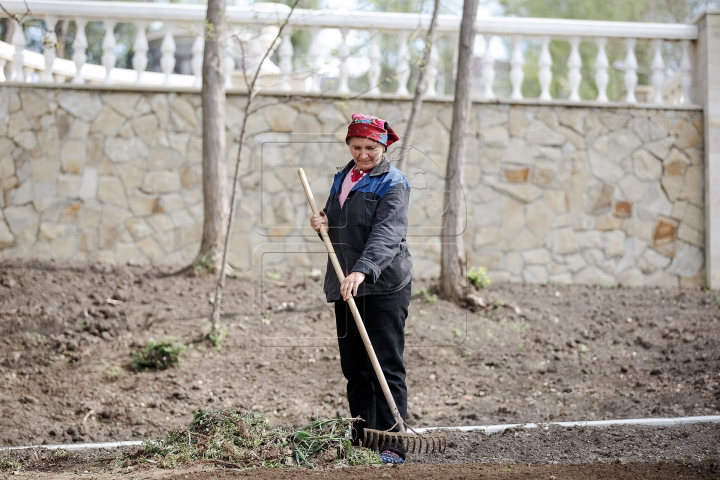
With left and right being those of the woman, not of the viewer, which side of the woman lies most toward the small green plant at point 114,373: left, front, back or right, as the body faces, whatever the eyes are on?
right

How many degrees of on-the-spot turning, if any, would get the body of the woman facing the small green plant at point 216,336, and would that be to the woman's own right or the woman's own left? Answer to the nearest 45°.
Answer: approximately 90° to the woman's own right

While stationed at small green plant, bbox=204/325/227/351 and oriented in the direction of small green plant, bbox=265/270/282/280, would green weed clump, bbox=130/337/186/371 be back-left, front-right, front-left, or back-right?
back-left

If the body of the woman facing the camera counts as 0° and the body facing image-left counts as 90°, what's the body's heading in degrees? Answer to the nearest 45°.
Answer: approximately 45°

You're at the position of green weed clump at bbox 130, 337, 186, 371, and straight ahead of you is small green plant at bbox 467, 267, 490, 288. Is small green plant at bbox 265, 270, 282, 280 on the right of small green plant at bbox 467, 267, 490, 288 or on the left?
left

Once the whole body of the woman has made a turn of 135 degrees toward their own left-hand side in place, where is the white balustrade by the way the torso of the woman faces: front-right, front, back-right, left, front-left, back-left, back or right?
left

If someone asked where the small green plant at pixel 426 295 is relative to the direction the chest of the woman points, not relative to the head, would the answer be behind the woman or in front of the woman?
behind
